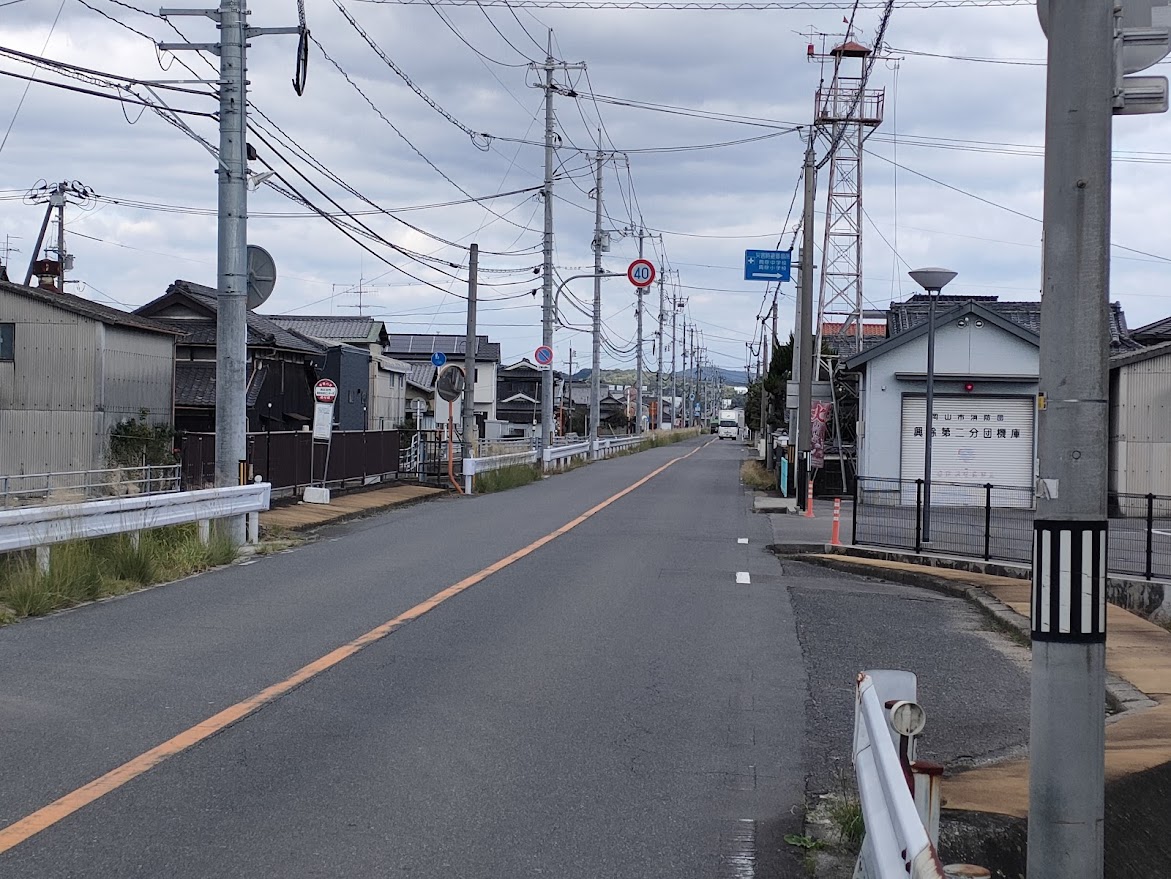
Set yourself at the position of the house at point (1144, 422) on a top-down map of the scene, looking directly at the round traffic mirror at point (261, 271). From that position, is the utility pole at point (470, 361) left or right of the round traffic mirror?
right

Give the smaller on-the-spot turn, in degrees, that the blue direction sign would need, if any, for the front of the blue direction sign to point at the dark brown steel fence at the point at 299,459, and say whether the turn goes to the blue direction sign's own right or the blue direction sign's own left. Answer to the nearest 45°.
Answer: approximately 45° to the blue direction sign's own right

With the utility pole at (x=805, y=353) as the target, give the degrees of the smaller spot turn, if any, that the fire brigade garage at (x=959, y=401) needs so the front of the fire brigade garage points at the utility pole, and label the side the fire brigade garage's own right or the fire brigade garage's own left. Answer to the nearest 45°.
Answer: approximately 45° to the fire brigade garage's own right

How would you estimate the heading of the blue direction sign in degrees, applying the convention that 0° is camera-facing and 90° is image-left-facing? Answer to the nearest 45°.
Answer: approximately 0°

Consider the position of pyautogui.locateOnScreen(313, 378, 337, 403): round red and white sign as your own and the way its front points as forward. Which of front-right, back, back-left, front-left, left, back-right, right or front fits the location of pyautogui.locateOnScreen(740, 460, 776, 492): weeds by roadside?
back-left

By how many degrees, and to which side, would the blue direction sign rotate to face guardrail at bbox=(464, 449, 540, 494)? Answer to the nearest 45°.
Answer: approximately 90° to its right

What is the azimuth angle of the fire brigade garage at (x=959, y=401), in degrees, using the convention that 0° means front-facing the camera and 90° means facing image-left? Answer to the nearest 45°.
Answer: approximately 0°

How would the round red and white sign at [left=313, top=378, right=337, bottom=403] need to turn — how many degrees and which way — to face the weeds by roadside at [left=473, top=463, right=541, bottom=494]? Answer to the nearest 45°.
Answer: approximately 135° to its left
